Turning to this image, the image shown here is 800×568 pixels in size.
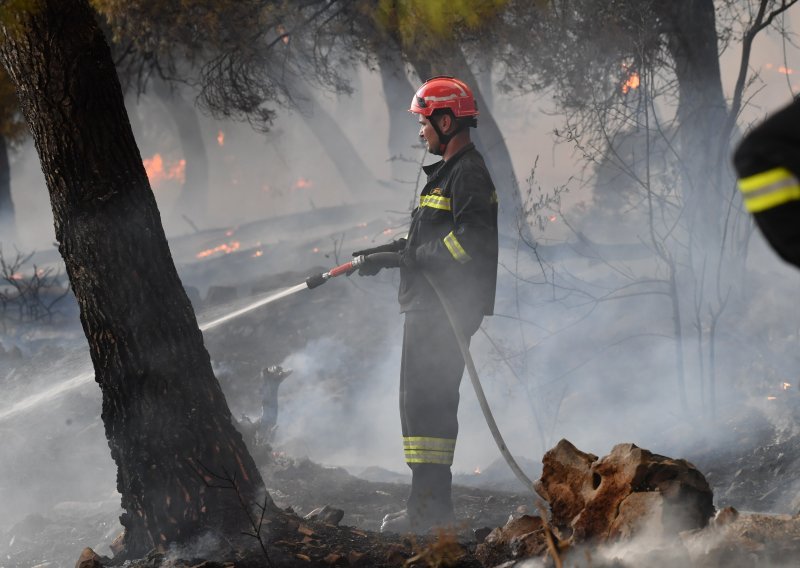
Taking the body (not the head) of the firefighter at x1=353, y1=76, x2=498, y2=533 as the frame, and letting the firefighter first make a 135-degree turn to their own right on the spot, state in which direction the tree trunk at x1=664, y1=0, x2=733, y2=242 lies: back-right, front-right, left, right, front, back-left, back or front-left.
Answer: front

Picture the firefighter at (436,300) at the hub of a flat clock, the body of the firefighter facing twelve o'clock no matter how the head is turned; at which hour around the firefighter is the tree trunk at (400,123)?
The tree trunk is roughly at 3 o'clock from the firefighter.

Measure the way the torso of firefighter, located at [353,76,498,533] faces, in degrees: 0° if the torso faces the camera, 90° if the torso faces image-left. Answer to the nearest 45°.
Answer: approximately 90°

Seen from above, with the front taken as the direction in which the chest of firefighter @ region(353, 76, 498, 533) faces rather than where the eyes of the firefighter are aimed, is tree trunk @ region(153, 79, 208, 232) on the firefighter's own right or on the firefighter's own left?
on the firefighter's own right

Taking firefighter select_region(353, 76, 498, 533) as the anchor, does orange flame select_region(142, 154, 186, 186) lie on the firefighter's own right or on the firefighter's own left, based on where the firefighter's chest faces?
on the firefighter's own right

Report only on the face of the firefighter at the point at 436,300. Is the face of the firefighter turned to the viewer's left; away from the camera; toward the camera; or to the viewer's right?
to the viewer's left

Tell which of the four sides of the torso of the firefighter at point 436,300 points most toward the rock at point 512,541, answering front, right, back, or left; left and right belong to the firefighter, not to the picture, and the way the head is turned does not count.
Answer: left

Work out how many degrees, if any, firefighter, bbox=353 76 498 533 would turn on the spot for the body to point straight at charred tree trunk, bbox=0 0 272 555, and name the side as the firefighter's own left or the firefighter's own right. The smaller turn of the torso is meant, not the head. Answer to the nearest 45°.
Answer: approximately 45° to the firefighter's own left

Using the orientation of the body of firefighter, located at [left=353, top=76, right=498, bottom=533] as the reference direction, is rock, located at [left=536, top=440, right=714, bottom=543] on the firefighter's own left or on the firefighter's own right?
on the firefighter's own left

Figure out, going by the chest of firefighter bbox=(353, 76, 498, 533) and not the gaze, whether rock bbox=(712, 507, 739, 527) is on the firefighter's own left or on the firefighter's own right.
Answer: on the firefighter's own left
